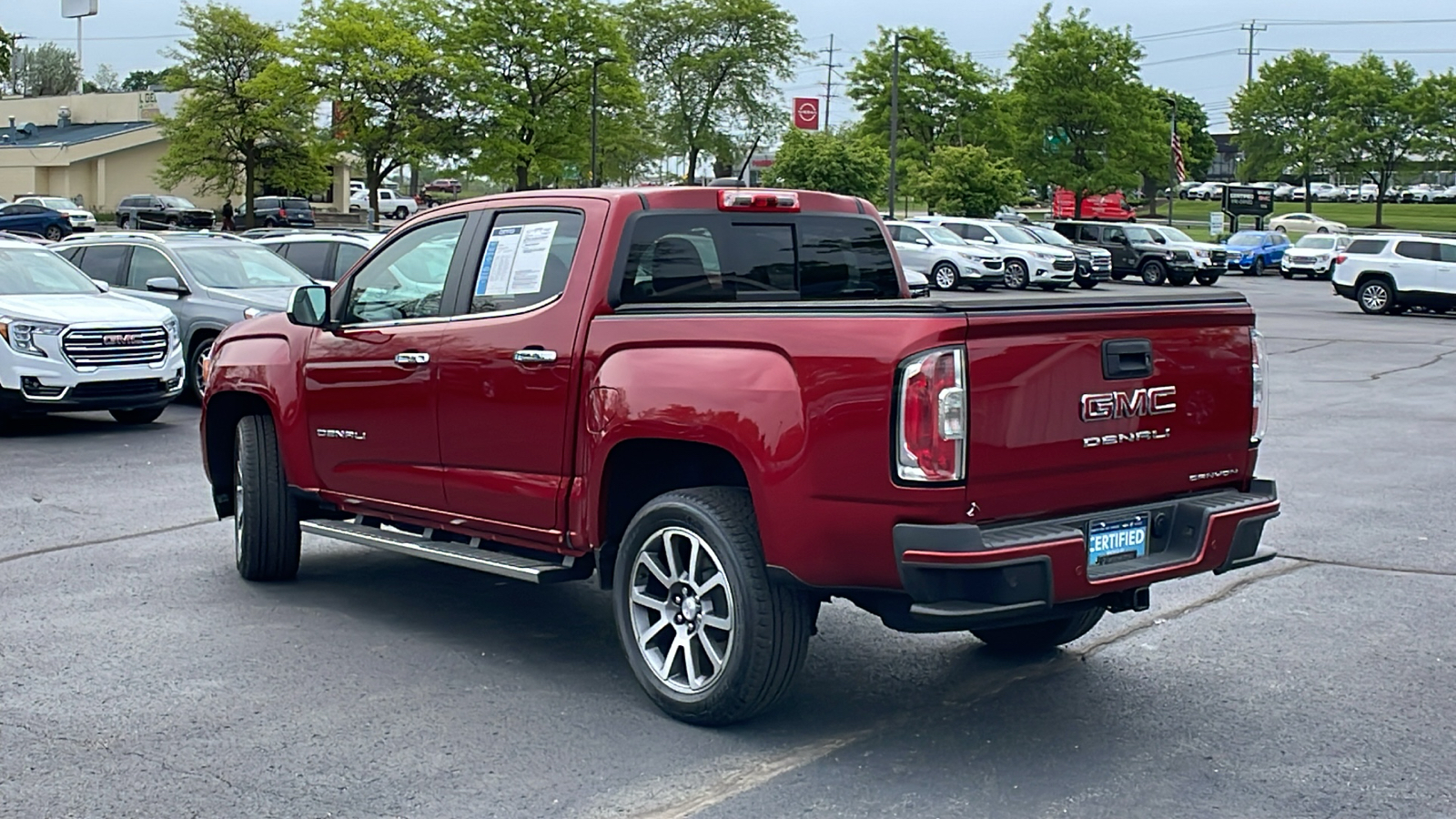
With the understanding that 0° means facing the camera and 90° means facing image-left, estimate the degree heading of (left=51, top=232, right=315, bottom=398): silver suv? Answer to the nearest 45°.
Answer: approximately 315°

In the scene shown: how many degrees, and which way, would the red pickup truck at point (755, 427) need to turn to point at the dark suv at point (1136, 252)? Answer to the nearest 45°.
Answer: approximately 45° to its right

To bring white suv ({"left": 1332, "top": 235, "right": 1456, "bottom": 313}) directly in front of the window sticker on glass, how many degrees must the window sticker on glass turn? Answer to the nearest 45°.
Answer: approximately 180°

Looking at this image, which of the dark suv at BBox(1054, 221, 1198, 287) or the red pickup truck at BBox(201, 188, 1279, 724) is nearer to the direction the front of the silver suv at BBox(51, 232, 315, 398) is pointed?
the red pickup truck

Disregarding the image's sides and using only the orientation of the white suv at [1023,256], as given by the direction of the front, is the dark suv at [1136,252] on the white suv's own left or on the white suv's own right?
on the white suv's own left

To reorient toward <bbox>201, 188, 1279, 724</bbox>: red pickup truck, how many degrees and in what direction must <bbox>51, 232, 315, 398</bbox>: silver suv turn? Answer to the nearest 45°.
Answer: approximately 45° to its right

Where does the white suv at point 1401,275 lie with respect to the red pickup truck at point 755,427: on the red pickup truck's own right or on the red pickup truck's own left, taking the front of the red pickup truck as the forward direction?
on the red pickup truck's own right

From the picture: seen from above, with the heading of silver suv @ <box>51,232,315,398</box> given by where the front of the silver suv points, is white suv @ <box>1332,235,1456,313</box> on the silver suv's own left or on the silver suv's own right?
on the silver suv's own left
